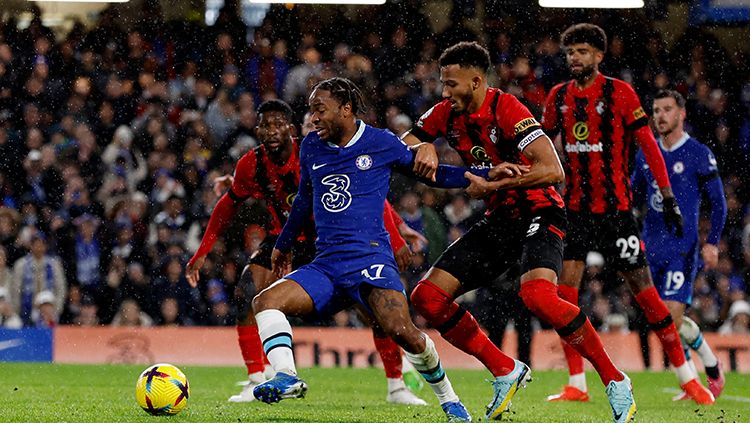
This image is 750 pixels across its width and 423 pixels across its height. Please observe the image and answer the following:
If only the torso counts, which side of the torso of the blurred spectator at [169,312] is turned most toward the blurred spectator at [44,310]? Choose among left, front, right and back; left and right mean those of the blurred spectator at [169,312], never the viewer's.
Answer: right

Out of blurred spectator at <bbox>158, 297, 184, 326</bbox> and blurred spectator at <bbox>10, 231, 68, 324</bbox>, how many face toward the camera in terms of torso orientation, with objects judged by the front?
2

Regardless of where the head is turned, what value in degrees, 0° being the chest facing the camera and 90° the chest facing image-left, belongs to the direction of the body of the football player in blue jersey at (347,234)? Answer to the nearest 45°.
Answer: approximately 45°

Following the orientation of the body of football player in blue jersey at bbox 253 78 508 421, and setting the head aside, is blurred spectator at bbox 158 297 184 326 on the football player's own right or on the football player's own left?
on the football player's own right

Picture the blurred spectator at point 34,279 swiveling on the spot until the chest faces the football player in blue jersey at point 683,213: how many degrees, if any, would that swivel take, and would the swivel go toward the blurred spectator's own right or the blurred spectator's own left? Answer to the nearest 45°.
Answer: approximately 45° to the blurred spectator's own left

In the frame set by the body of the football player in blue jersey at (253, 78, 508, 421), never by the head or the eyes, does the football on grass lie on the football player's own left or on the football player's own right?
on the football player's own right

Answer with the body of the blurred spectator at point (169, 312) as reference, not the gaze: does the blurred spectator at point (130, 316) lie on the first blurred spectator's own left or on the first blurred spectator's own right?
on the first blurred spectator's own right

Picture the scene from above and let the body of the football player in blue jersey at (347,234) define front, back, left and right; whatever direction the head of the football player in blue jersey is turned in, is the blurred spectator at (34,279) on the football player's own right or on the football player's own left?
on the football player's own right

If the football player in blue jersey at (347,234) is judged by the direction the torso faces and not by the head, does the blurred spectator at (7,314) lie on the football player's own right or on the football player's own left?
on the football player's own right
